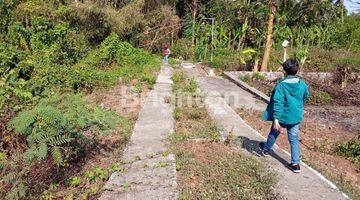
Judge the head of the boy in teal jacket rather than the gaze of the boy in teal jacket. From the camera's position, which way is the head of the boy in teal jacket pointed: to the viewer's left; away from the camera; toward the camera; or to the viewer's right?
away from the camera

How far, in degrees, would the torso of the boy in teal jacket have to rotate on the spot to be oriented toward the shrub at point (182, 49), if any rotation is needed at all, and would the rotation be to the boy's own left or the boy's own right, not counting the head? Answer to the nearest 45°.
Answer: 0° — they already face it

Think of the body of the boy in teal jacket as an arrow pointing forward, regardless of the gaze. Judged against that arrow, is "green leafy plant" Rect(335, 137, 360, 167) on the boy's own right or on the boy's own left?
on the boy's own right

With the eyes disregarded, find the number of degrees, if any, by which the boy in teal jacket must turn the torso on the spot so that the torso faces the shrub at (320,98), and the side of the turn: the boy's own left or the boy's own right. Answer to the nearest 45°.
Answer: approximately 45° to the boy's own right

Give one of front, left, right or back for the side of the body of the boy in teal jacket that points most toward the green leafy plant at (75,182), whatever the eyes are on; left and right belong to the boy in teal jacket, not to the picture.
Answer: left

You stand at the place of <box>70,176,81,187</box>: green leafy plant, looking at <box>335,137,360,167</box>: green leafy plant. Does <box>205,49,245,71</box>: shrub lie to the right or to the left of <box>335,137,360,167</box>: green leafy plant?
left

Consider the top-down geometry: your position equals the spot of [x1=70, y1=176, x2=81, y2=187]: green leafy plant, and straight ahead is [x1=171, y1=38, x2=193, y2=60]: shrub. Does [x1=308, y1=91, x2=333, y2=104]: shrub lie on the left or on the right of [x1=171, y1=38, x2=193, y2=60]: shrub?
right

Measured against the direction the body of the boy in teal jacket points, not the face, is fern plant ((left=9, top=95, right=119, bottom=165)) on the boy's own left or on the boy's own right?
on the boy's own left

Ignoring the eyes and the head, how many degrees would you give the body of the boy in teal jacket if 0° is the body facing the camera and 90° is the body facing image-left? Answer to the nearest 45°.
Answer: approximately 135°

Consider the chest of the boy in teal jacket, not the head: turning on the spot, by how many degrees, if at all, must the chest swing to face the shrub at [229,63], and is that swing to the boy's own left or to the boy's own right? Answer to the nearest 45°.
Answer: approximately 45° to the boy's own right
